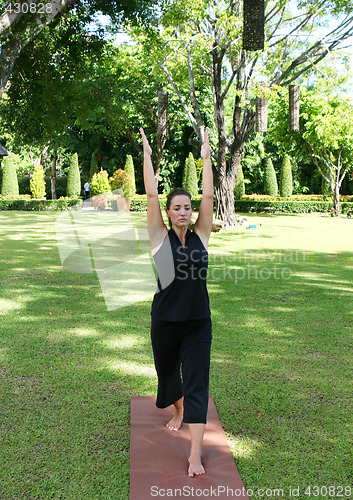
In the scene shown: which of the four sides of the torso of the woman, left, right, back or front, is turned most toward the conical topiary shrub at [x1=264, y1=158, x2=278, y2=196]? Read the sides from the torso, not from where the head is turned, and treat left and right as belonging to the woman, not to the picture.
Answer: back

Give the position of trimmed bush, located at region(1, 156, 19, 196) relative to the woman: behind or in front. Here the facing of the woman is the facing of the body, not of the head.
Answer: behind

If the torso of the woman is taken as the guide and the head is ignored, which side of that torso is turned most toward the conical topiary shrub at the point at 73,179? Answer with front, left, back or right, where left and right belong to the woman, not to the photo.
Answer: back

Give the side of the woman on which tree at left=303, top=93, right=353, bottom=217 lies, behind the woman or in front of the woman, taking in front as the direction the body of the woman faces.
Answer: behind

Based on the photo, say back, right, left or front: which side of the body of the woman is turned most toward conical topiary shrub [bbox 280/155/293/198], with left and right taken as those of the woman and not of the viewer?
back

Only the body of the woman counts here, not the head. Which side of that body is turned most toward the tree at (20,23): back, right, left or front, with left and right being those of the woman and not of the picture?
back

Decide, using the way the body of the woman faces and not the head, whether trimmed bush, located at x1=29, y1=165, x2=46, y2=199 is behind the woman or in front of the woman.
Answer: behind

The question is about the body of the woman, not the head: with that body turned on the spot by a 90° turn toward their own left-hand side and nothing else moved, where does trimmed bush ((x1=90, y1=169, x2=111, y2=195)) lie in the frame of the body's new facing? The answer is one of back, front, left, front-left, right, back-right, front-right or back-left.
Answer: left

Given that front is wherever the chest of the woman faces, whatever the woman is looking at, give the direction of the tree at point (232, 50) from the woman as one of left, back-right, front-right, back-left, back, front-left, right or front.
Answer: back

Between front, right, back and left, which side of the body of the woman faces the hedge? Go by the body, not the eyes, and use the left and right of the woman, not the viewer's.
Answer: back

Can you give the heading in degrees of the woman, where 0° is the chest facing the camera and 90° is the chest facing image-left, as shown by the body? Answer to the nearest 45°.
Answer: approximately 0°

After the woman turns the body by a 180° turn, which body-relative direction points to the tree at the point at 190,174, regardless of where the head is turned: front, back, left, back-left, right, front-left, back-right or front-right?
front

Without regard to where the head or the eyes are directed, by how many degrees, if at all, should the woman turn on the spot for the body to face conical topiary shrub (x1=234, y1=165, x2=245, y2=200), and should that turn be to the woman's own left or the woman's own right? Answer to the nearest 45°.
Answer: approximately 180°
